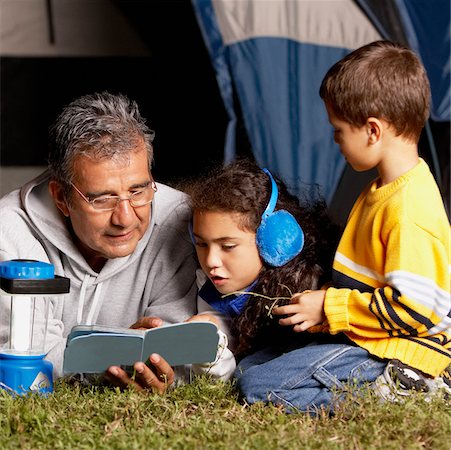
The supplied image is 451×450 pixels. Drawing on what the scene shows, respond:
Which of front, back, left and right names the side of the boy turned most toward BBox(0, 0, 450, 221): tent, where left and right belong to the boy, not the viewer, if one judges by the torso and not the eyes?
right

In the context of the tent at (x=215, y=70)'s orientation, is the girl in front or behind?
in front

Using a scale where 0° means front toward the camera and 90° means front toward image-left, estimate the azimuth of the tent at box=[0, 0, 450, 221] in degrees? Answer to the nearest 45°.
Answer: approximately 0°

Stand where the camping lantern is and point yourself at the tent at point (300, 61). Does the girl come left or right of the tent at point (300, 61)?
right

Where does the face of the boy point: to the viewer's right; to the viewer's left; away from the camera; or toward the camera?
to the viewer's left

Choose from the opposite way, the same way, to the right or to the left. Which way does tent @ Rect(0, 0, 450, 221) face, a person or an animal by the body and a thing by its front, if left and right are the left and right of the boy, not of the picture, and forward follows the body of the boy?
to the left

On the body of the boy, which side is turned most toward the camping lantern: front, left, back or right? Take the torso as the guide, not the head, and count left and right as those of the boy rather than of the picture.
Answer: front

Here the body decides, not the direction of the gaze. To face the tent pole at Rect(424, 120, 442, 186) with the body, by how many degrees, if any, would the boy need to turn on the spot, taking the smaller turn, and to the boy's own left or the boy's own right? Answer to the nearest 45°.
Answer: approximately 90° to the boy's own right

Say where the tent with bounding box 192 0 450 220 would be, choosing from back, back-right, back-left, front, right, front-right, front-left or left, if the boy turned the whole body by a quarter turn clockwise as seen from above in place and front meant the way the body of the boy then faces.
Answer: front

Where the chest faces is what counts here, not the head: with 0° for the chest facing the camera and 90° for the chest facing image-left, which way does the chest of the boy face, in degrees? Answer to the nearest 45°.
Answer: approximately 90°

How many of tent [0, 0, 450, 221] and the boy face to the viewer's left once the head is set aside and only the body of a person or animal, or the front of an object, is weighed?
1
